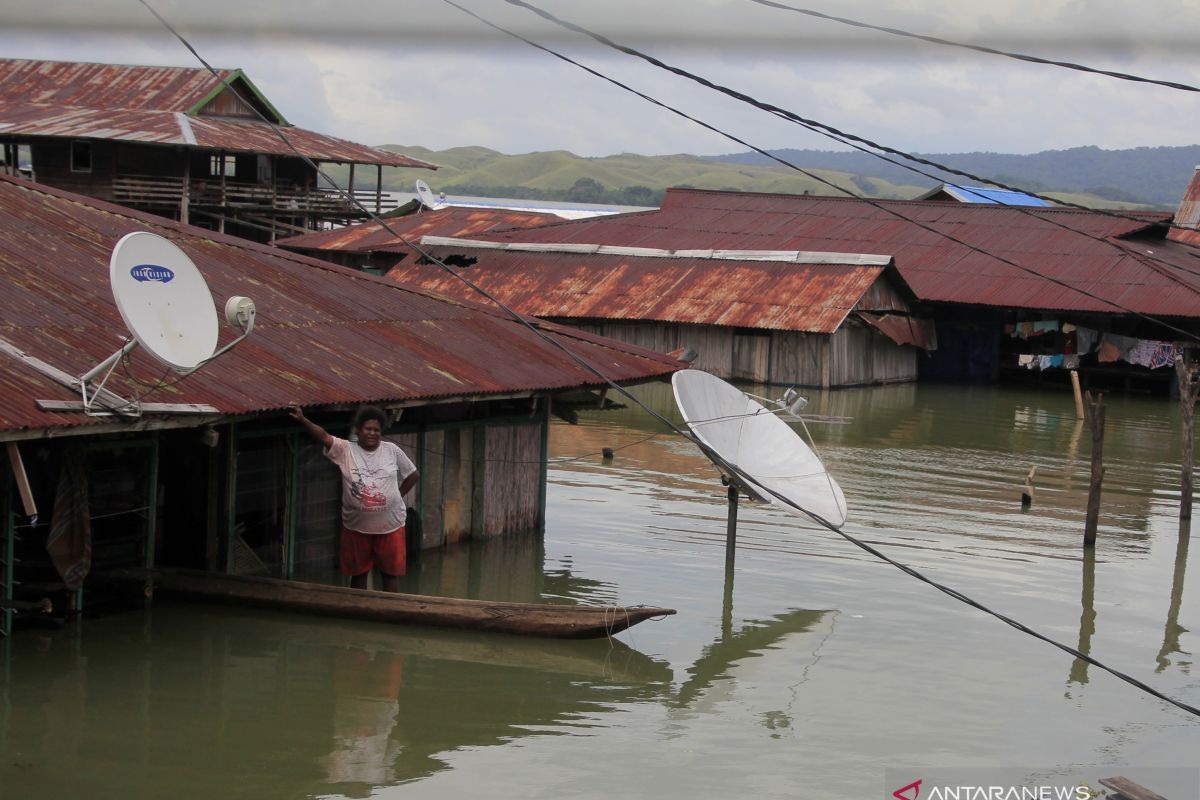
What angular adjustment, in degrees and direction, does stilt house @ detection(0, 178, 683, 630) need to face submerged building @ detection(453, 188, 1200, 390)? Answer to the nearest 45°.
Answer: approximately 90° to its left

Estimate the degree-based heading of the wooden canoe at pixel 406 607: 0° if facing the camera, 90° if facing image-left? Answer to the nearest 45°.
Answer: approximately 270°

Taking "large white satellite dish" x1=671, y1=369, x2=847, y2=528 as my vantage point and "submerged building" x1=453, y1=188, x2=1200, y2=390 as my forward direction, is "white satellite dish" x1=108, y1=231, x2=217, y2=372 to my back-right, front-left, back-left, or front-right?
back-left

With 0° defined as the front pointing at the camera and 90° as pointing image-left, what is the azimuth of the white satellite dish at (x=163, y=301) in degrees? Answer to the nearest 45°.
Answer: approximately 315°

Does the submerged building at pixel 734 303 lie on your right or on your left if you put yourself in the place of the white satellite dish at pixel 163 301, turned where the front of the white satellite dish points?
on your left

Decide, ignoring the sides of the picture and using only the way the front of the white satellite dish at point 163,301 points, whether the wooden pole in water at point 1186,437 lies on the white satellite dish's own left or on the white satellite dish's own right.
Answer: on the white satellite dish's own left

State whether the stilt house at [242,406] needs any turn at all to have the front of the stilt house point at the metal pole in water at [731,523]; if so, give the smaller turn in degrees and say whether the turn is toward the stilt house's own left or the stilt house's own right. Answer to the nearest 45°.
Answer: approximately 45° to the stilt house's own left
